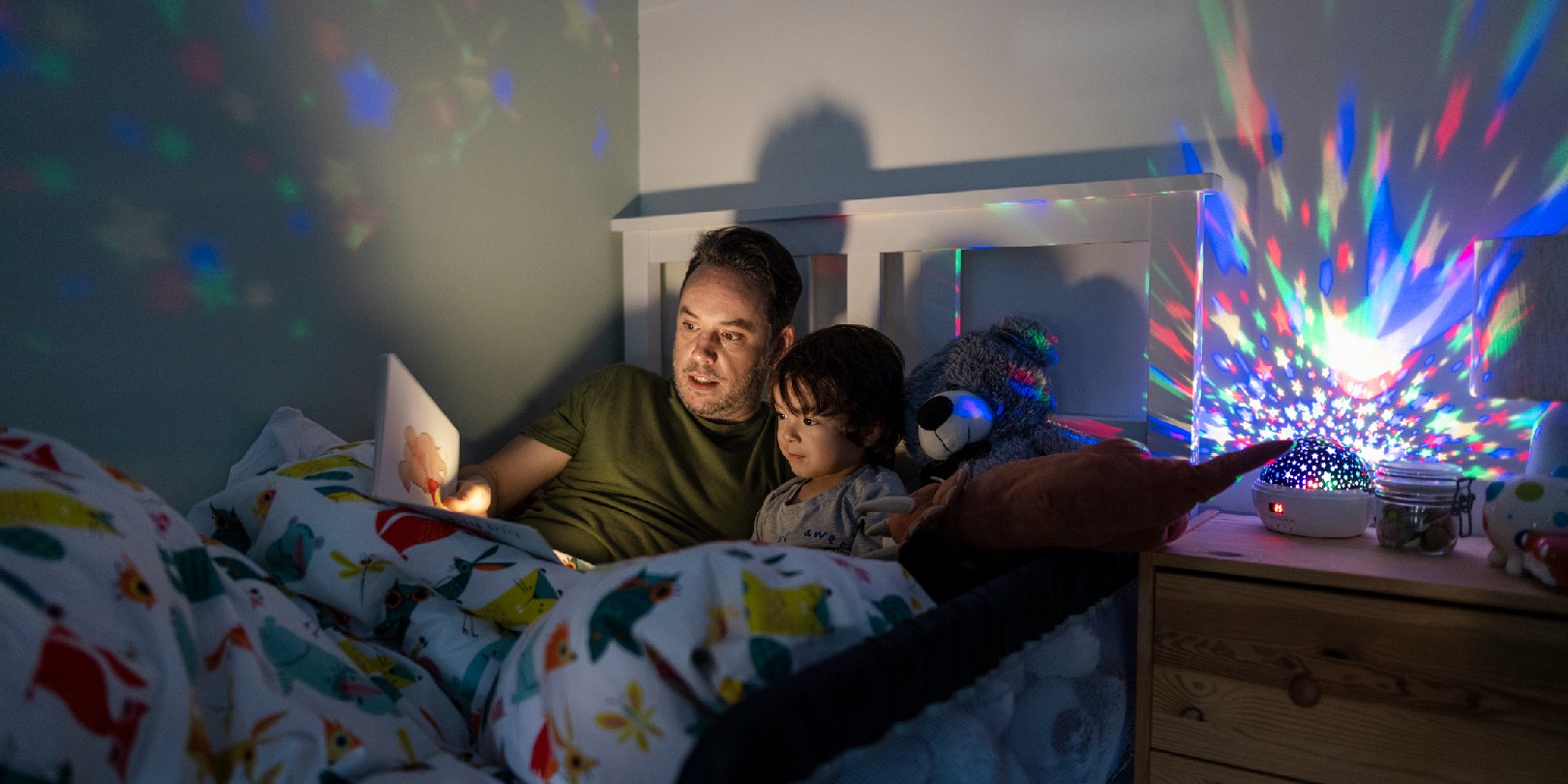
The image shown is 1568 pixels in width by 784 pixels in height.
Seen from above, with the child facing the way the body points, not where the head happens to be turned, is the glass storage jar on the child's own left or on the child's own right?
on the child's own left

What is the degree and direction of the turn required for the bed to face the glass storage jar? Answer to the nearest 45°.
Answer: approximately 135° to its left

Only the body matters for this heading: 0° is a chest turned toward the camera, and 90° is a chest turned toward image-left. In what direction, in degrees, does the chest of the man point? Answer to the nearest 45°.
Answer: approximately 45°

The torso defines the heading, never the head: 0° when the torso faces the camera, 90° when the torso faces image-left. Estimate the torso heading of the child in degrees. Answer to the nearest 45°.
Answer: approximately 45°

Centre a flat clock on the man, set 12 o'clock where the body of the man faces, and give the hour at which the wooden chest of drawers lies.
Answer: The wooden chest of drawers is roughly at 9 o'clock from the man.

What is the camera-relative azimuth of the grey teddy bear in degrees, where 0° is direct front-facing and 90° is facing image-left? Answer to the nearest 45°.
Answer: approximately 45°

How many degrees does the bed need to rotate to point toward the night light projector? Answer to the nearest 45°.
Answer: approximately 135° to its left

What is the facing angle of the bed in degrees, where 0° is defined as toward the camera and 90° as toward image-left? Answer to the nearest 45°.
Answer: approximately 45°
